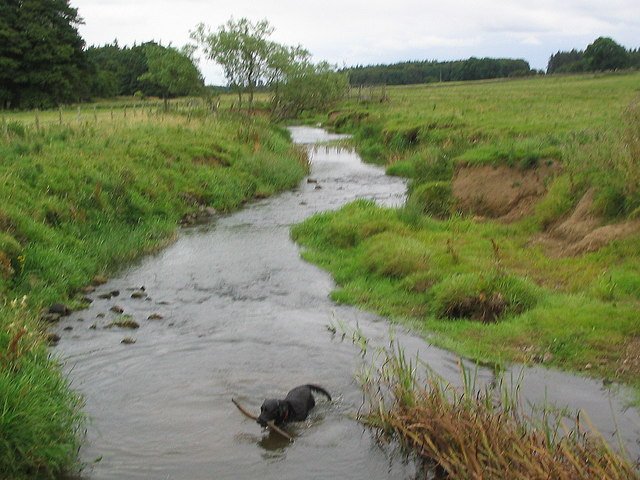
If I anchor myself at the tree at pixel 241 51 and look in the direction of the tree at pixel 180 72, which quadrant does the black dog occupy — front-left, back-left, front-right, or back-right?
back-left

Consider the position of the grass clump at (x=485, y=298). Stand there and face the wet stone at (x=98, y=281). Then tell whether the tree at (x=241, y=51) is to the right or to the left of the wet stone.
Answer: right

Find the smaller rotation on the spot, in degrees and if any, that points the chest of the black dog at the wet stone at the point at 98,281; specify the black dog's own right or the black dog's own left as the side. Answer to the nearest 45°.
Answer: approximately 90° to the black dog's own right

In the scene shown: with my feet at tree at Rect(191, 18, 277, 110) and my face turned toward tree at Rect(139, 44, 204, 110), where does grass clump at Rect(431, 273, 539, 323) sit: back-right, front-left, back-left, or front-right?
back-left

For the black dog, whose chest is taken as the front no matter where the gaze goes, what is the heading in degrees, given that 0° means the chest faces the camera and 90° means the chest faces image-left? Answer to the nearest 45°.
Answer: approximately 45°

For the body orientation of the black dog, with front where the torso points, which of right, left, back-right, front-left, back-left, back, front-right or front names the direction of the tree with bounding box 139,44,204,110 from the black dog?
back-right

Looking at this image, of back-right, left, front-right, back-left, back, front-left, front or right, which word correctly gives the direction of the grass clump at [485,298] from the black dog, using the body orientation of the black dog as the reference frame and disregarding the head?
back

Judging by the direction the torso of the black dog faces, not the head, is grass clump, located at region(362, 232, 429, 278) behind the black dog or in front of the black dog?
behind

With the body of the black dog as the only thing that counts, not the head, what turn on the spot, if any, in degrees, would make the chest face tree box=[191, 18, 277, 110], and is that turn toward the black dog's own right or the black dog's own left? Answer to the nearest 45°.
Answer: approximately 135° to the black dog's own right
